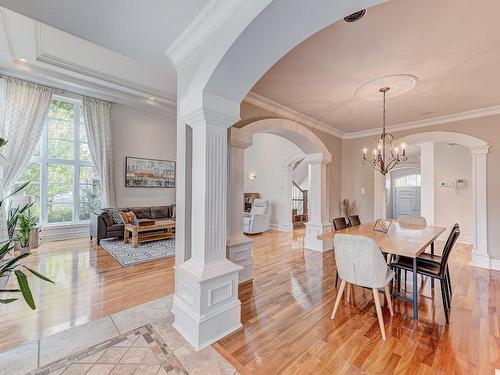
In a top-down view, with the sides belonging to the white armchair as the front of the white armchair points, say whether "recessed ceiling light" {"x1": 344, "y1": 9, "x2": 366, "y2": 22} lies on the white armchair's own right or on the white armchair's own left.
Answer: on the white armchair's own left

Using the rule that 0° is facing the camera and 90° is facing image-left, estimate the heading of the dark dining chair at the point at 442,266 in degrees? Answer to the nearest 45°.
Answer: approximately 90°

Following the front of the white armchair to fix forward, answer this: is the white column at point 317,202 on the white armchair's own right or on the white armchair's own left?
on the white armchair's own left

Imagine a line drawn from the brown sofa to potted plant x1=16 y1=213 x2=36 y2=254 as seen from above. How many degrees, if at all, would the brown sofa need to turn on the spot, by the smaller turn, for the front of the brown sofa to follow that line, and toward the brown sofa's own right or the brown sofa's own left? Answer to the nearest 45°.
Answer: approximately 135° to the brown sofa's own right

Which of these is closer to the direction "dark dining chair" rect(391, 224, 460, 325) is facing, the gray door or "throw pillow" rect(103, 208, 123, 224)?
the throw pillow

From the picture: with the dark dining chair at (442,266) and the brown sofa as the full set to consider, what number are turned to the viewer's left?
1

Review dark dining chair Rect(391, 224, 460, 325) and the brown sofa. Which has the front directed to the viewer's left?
the dark dining chair

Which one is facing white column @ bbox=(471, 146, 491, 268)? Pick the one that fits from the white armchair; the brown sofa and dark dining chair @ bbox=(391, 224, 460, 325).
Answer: the brown sofa

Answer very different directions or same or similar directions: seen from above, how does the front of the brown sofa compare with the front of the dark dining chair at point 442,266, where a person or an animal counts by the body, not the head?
very different directions

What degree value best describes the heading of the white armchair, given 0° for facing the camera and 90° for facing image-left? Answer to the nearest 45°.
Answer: approximately 45°

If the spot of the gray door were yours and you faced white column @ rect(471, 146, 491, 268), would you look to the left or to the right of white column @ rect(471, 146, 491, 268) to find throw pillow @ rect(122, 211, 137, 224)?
right
